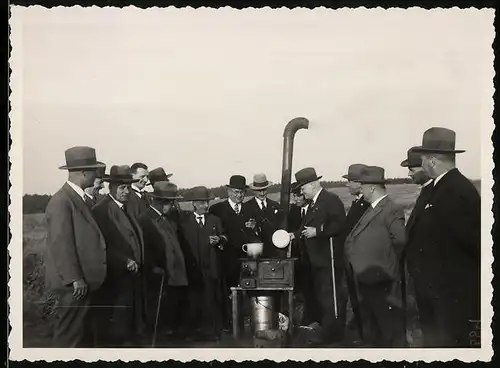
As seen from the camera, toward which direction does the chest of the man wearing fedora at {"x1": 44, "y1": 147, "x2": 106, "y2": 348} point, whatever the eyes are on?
to the viewer's right

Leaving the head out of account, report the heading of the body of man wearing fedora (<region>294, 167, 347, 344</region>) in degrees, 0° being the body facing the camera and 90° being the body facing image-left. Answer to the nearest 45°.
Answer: approximately 90°

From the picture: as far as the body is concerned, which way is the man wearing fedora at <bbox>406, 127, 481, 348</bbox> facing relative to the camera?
to the viewer's left

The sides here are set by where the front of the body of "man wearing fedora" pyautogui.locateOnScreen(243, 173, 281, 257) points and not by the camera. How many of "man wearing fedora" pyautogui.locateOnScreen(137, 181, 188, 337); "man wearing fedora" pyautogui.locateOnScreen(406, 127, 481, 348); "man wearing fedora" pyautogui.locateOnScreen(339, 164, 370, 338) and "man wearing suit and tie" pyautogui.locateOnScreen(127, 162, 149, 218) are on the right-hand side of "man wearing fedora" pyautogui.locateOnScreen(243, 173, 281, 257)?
2

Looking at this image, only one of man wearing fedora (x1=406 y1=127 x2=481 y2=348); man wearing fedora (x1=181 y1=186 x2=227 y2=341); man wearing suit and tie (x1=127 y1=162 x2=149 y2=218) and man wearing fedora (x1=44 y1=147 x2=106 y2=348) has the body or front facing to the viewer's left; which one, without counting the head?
man wearing fedora (x1=406 y1=127 x2=481 y2=348)

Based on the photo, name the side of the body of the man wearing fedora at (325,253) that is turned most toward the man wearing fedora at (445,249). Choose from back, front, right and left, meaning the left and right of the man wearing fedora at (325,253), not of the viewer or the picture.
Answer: left

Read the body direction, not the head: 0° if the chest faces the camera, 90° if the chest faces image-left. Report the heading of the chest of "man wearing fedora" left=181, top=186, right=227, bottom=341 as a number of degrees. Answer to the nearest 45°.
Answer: approximately 315°
